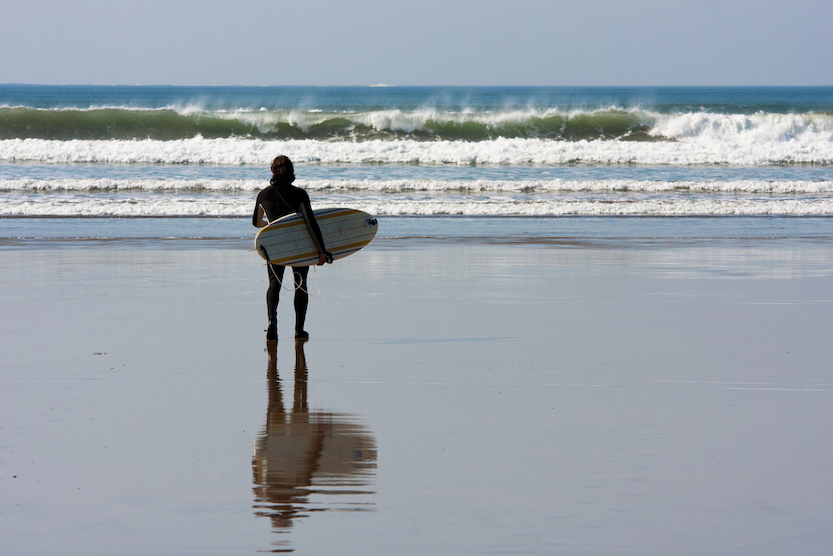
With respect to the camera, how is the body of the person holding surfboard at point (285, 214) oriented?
away from the camera

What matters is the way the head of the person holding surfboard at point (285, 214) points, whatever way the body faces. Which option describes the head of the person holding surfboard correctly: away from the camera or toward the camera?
away from the camera
